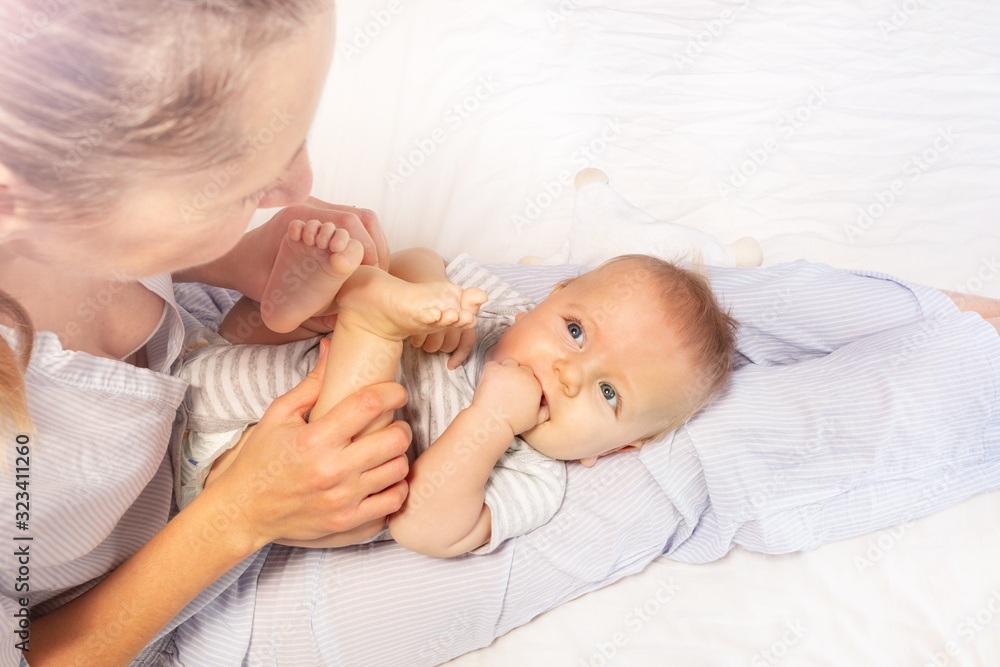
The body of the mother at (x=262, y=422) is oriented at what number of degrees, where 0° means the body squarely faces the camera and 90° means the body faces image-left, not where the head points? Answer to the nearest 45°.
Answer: approximately 270°

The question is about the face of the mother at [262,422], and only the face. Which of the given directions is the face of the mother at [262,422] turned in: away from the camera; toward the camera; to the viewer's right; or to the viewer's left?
to the viewer's right
